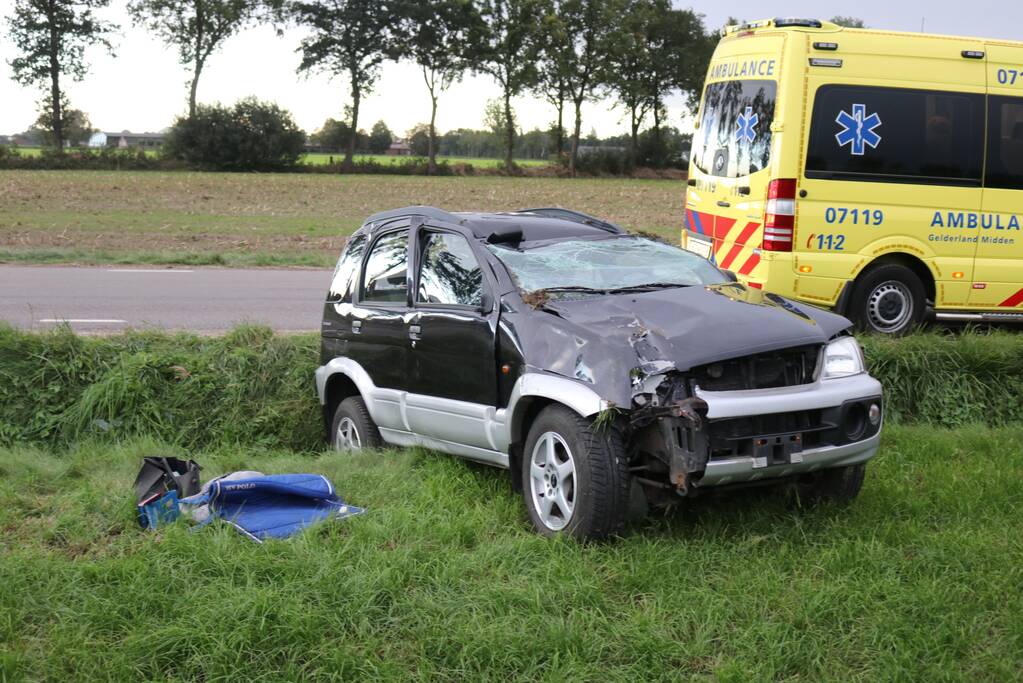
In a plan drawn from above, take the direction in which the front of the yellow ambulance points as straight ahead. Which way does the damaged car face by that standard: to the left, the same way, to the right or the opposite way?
to the right

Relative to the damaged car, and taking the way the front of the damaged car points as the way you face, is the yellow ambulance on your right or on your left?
on your left

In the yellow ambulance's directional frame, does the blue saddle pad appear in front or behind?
behind

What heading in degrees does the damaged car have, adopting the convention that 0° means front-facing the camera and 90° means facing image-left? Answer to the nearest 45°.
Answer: approximately 315°

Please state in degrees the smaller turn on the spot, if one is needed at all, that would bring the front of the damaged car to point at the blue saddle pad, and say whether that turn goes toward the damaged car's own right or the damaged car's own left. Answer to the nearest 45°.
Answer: approximately 135° to the damaged car's own right

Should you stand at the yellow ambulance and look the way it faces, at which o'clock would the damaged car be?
The damaged car is roughly at 5 o'clock from the yellow ambulance.

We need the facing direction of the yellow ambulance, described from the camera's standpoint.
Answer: facing away from the viewer and to the right of the viewer
